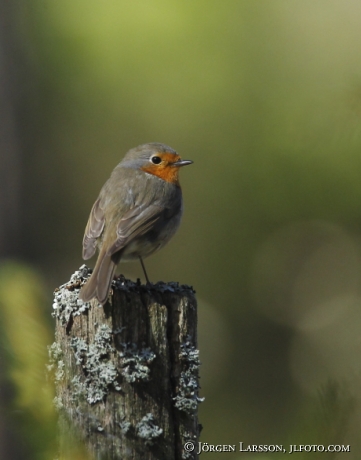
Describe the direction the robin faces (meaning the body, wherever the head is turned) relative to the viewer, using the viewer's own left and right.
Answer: facing away from the viewer and to the right of the viewer
